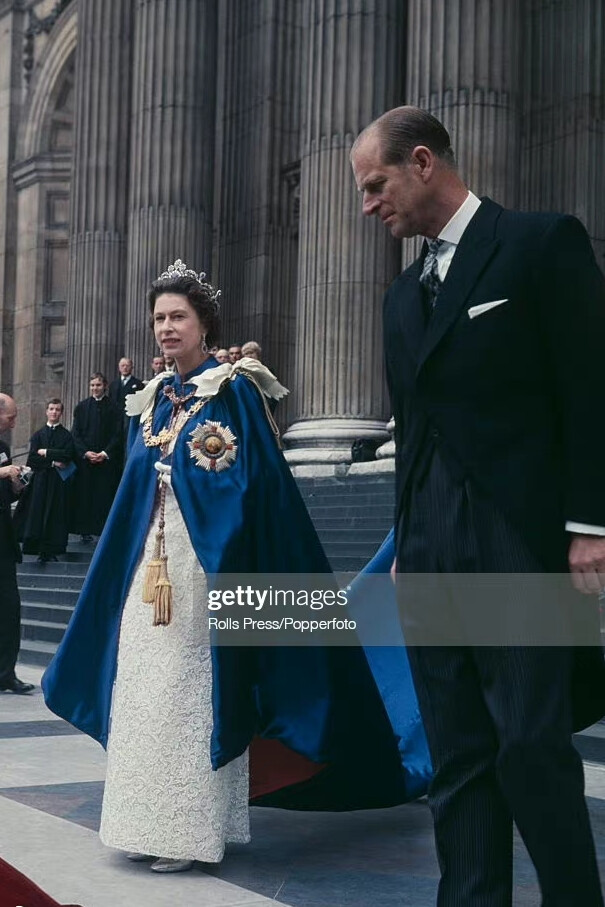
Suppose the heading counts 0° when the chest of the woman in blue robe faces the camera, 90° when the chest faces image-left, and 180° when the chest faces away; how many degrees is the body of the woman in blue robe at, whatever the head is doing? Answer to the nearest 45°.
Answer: approximately 45°

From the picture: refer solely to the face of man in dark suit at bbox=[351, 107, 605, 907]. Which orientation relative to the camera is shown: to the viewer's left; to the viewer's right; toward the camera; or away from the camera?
to the viewer's left

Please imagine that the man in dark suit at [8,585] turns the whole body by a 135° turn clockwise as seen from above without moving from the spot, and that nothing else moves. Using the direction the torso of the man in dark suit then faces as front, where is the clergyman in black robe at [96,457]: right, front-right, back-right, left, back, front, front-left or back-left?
back-right

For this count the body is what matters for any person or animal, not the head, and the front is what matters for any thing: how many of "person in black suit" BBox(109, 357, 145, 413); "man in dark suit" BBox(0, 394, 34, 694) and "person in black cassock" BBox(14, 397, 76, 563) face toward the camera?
2

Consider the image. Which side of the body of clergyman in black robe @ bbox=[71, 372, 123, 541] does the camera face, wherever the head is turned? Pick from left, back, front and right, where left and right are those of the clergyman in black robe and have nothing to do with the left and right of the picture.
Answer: front

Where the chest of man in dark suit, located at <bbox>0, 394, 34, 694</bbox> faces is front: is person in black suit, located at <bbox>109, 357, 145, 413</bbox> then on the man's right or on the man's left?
on the man's left

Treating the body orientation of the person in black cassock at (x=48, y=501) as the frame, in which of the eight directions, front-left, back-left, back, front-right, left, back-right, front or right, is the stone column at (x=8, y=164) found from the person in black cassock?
back

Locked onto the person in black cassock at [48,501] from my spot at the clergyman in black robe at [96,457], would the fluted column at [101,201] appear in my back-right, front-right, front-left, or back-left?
back-right

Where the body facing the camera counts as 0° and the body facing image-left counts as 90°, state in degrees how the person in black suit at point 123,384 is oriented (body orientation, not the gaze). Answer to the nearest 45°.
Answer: approximately 0°
